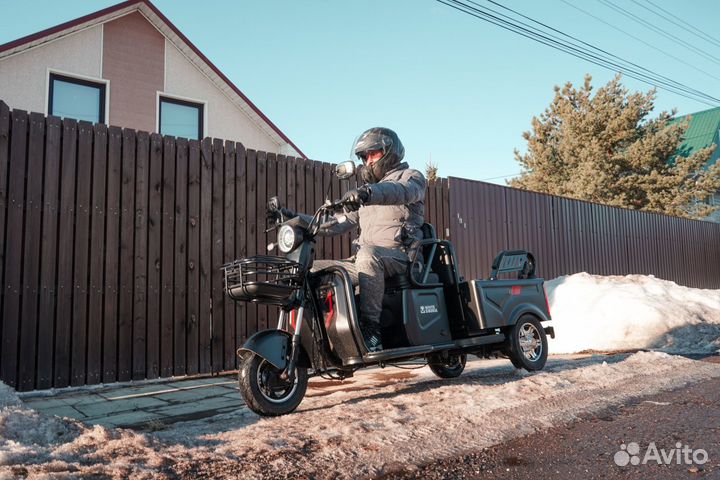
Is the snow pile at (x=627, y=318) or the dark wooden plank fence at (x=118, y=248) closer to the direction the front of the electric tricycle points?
the dark wooden plank fence

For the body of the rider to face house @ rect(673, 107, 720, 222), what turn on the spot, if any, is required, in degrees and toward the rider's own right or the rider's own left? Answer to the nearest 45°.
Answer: approximately 180°

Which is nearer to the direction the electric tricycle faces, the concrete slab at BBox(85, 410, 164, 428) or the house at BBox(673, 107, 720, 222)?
the concrete slab

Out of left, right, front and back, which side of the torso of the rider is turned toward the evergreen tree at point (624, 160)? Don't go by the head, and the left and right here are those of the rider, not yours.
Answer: back

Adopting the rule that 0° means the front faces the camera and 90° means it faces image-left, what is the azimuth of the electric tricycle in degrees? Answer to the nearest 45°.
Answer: approximately 45°

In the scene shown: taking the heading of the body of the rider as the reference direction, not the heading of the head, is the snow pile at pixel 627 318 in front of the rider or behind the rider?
behind

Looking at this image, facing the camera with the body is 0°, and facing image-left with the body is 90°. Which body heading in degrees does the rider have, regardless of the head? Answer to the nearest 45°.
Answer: approximately 45°
